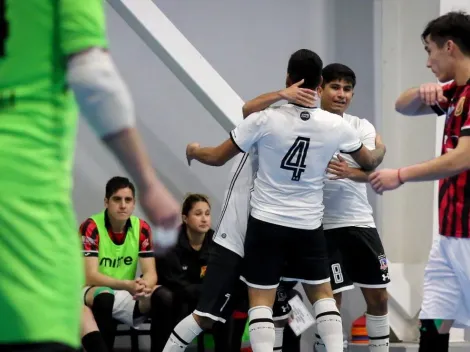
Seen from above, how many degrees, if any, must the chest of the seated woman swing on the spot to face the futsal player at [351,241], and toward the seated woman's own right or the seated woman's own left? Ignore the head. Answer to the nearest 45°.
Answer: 0° — they already face them

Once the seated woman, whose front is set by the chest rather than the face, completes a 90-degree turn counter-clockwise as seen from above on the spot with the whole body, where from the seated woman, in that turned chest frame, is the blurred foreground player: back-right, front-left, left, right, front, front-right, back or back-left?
back-right

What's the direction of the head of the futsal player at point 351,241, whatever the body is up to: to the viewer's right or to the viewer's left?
to the viewer's left

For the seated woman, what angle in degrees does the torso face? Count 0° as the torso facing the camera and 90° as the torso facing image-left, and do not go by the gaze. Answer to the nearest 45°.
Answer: approximately 315°

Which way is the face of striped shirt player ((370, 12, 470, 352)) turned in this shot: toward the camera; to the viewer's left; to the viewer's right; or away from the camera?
to the viewer's left

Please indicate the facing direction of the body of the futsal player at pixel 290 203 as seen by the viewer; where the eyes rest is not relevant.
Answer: away from the camera

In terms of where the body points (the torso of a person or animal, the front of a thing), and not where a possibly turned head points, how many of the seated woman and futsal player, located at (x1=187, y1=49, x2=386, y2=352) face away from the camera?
1

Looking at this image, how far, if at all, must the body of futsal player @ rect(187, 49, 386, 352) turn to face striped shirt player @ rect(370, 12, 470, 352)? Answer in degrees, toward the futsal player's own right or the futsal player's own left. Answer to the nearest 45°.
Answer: approximately 135° to the futsal player's own right

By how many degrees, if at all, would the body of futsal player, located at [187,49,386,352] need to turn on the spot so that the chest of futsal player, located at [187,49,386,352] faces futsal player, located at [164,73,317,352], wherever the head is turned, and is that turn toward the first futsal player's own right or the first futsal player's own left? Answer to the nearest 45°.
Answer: approximately 45° to the first futsal player's own left

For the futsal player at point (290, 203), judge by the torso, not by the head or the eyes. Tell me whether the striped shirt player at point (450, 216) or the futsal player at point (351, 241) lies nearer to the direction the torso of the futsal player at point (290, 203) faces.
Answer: the futsal player

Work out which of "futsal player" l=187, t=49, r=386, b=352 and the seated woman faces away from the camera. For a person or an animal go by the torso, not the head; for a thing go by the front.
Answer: the futsal player

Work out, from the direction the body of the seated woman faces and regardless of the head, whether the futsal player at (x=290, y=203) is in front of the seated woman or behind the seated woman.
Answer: in front
